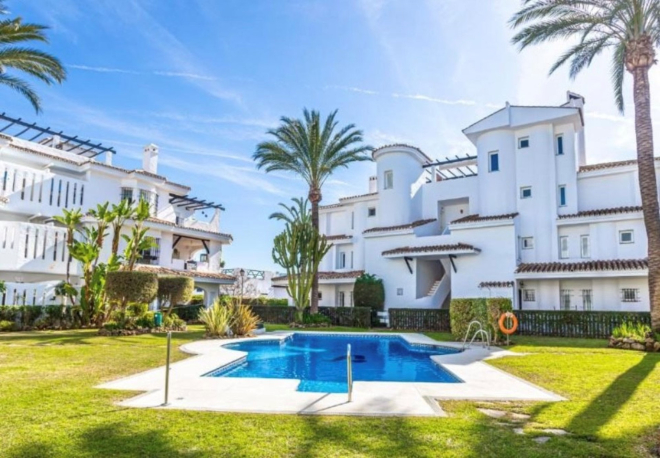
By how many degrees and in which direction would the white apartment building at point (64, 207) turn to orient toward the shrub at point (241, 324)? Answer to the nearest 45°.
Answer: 0° — it already faces it

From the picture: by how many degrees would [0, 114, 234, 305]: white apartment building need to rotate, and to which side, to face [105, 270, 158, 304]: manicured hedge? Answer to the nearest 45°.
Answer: approximately 45° to its right

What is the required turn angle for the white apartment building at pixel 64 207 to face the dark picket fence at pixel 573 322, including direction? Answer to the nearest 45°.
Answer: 0° — it already faces it

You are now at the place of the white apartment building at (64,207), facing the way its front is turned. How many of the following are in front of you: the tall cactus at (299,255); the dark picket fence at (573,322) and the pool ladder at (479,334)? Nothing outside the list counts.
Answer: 3

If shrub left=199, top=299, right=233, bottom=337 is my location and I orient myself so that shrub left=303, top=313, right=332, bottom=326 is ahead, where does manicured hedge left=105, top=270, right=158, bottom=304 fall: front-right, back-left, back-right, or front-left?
back-left

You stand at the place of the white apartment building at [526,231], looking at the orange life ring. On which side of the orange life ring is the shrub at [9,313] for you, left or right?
right

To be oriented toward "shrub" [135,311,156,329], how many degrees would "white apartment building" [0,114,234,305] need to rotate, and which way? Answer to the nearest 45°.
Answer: approximately 45° to its right

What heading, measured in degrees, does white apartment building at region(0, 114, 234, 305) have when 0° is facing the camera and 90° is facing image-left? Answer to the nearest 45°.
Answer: approximately 315°

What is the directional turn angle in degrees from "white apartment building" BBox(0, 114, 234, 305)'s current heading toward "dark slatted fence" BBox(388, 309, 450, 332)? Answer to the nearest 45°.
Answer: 0° — it already faces it
